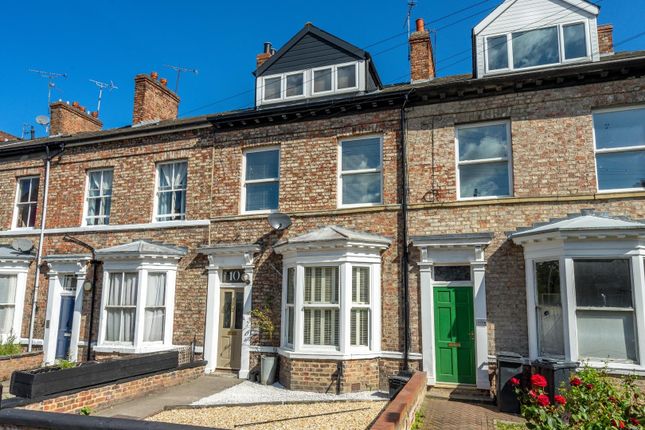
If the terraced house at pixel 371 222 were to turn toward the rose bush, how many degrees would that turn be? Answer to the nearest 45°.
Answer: approximately 45° to its left

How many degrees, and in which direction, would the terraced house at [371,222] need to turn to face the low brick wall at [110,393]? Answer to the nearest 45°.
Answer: approximately 45° to its right

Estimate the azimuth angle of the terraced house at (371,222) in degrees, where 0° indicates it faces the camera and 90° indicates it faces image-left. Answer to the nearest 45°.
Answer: approximately 45°
